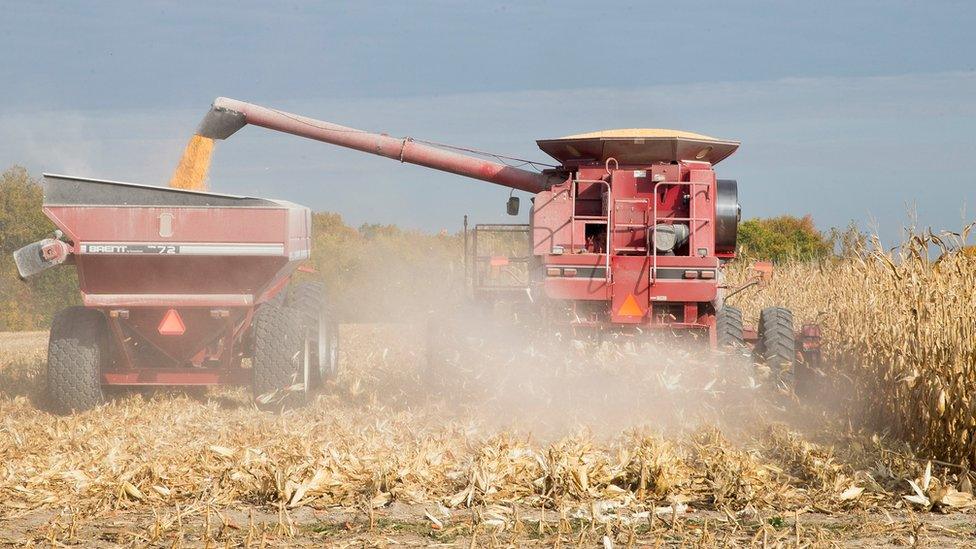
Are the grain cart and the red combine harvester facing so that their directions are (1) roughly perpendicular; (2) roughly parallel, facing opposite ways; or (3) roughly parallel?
roughly parallel

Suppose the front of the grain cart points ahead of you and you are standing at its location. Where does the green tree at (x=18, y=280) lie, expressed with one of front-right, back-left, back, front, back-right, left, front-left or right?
front

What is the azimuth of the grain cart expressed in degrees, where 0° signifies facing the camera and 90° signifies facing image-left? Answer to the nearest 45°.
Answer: approximately 180°

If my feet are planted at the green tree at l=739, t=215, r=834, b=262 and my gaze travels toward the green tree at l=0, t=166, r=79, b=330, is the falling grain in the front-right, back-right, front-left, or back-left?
front-left

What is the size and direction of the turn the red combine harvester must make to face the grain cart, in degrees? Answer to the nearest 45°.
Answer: approximately 90° to its left

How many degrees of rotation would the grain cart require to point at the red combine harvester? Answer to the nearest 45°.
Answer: approximately 90° to its right

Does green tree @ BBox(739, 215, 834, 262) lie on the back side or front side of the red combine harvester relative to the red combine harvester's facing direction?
on the front side

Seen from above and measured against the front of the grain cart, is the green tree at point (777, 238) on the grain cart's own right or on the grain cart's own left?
on the grain cart's own right

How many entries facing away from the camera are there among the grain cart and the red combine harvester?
2

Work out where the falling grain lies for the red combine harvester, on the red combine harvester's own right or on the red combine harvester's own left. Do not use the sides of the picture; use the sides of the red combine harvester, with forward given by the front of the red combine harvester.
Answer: on the red combine harvester's own left

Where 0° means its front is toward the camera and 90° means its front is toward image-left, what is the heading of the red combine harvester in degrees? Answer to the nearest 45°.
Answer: approximately 180°

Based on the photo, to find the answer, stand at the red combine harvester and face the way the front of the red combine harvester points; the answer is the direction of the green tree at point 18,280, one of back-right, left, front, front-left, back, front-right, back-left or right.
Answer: front-left
